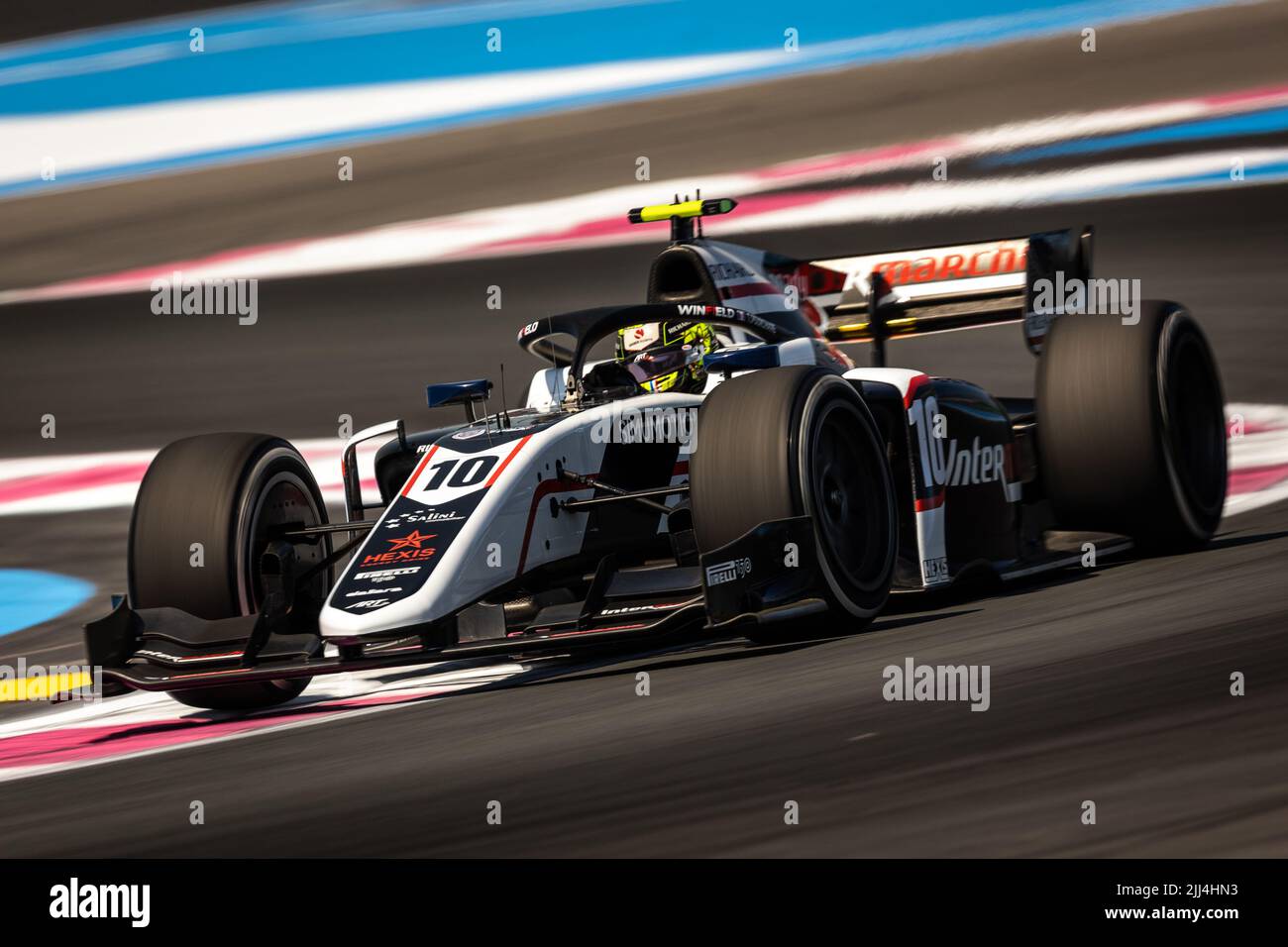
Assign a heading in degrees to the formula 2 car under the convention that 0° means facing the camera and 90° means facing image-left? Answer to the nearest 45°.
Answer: approximately 45°
